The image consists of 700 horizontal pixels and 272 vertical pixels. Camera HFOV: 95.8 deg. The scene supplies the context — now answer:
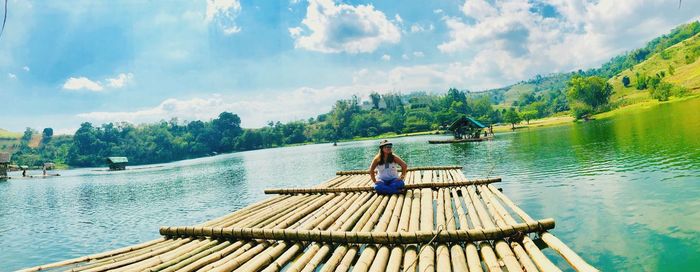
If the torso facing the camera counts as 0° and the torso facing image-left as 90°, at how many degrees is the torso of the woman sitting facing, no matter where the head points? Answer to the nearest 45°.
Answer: approximately 0°
